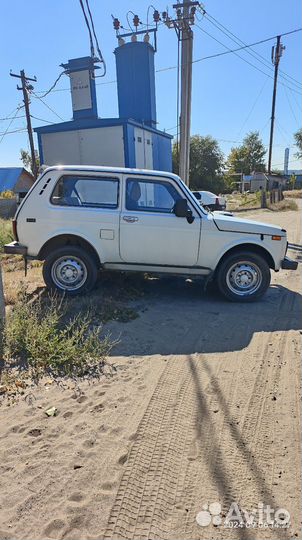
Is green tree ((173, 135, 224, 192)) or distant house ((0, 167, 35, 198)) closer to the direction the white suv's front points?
the green tree

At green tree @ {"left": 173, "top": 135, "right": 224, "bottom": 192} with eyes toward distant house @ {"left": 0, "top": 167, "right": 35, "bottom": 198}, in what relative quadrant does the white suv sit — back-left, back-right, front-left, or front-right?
front-left

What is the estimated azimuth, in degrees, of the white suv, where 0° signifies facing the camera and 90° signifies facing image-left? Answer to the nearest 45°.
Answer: approximately 270°

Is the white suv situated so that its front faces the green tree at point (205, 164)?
no

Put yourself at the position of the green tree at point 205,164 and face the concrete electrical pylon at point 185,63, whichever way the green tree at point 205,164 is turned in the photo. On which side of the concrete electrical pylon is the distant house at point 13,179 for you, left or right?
right

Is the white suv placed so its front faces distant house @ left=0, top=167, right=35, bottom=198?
no

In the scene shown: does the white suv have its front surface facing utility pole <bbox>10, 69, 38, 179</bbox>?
no
